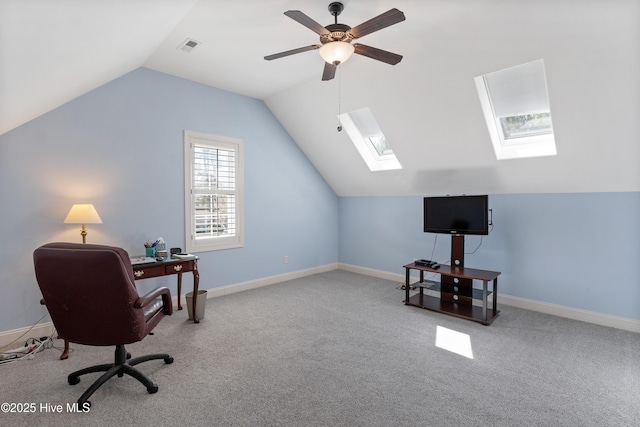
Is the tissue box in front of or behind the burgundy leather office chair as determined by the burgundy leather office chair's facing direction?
in front

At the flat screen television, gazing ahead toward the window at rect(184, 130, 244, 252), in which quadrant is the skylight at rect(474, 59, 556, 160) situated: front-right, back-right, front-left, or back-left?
back-left

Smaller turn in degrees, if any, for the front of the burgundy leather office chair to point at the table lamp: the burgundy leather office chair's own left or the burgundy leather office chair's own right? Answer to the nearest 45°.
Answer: approximately 45° to the burgundy leather office chair's own left

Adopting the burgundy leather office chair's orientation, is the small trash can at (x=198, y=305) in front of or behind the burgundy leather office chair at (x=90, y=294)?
in front

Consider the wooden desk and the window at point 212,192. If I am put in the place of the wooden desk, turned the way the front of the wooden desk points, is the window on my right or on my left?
on my left

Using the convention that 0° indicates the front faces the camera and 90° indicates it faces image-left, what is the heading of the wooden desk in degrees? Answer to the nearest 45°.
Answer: approximately 315°
